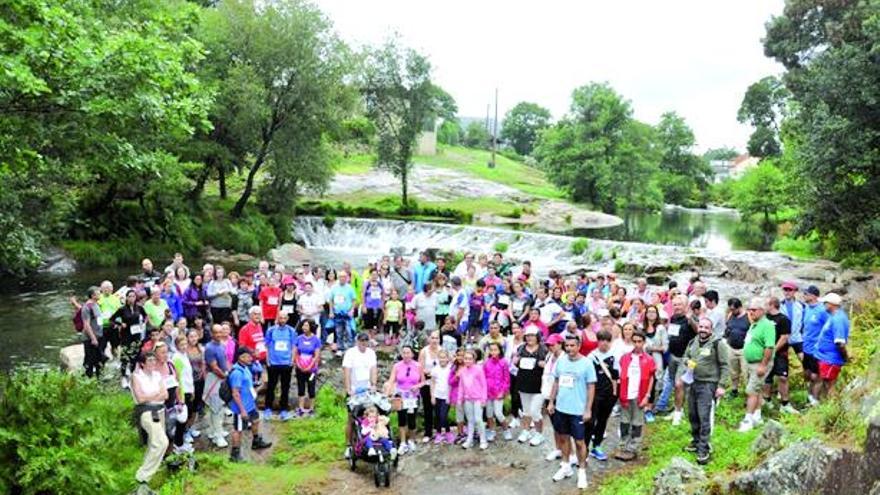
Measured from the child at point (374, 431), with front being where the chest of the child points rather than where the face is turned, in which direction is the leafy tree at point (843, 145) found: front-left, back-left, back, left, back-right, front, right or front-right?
back-left

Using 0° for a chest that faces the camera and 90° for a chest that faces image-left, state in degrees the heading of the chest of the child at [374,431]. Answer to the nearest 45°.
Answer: approximately 0°

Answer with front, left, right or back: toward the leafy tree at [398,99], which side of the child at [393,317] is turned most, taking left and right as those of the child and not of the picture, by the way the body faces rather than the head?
back

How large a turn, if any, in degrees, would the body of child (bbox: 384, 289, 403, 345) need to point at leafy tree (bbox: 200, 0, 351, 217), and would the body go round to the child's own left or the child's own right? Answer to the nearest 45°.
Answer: approximately 180°

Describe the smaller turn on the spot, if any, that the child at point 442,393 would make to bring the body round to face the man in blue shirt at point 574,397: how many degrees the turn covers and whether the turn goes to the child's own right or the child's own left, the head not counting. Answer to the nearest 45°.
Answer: approximately 45° to the child's own left

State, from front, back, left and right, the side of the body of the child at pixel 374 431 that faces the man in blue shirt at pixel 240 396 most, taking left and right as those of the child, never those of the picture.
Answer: right

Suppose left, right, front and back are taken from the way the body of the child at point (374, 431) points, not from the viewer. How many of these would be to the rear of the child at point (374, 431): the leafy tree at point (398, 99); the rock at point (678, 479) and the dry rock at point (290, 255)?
2

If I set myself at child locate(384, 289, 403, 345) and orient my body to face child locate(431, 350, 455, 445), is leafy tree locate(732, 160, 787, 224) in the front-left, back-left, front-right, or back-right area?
back-left
